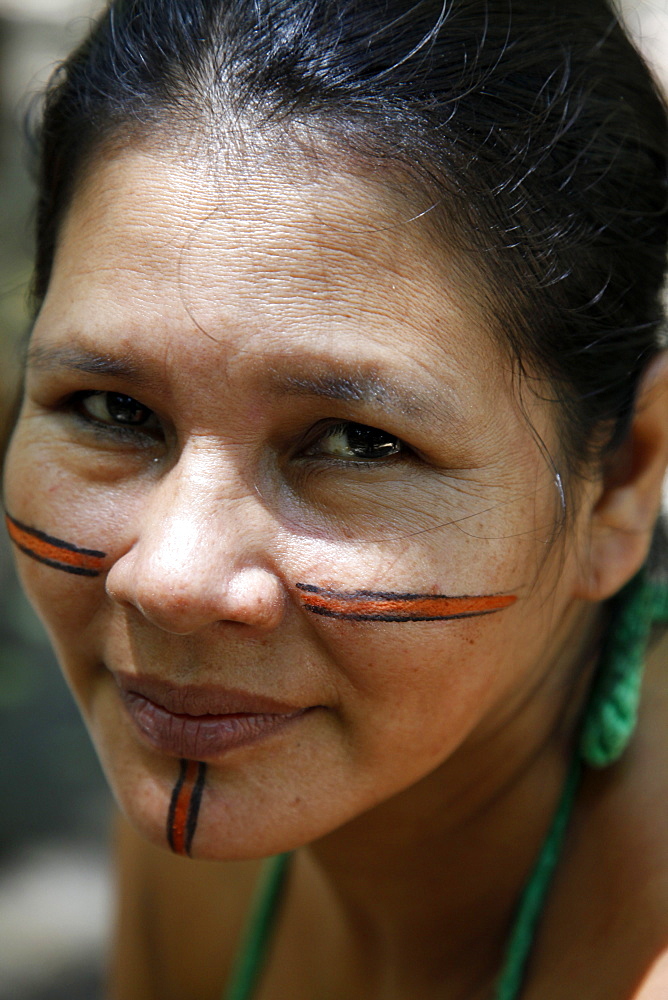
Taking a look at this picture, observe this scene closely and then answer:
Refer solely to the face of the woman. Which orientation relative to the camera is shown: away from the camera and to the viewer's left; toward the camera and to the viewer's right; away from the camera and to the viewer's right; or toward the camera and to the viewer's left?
toward the camera and to the viewer's left

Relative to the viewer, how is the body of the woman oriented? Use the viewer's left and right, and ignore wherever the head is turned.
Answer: facing the viewer and to the left of the viewer
